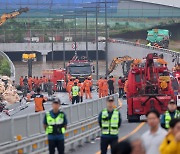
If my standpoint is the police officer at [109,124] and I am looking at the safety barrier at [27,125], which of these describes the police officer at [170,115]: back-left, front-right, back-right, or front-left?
back-right

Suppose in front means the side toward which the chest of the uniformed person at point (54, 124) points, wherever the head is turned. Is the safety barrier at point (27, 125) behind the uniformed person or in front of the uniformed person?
behind

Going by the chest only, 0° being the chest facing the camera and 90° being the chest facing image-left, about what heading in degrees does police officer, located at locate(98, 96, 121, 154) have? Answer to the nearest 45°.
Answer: approximately 0°

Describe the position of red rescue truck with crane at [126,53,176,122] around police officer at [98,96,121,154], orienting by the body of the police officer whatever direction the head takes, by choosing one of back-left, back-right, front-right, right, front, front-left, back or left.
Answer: back

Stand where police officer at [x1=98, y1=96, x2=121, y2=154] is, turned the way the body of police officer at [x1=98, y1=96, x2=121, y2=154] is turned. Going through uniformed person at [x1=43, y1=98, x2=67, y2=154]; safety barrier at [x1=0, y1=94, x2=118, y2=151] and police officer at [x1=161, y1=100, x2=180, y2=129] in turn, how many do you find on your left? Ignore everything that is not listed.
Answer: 1
